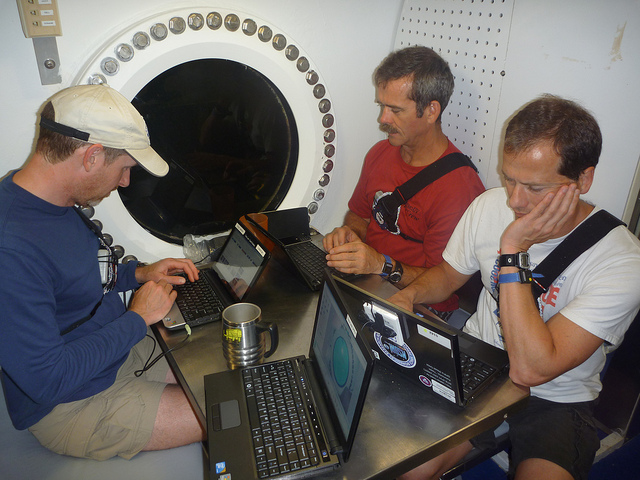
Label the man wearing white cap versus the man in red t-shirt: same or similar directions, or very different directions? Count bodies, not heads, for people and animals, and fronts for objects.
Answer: very different directions

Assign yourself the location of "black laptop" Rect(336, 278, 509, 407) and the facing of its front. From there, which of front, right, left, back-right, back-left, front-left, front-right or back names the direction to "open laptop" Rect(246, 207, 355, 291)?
left

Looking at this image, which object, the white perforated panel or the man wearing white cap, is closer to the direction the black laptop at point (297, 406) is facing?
the man wearing white cap

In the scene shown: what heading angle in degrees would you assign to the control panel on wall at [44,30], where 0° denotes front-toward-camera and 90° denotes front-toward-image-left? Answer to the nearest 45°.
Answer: approximately 0°

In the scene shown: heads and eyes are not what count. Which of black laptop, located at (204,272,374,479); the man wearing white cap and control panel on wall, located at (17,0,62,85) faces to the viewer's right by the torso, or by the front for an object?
the man wearing white cap

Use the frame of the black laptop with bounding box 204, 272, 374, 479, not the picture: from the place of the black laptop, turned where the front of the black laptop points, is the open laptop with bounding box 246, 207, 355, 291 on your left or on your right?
on your right

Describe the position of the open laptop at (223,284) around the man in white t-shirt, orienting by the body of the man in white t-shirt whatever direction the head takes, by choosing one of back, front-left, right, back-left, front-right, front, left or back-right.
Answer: front-right

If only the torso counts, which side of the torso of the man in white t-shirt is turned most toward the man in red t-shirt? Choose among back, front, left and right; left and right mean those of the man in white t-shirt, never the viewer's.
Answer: right

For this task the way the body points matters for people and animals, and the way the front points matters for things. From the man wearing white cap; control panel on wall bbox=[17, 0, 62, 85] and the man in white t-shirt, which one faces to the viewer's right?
the man wearing white cap

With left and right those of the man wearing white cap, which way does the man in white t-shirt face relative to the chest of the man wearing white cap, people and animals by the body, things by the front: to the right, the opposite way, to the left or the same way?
the opposite way

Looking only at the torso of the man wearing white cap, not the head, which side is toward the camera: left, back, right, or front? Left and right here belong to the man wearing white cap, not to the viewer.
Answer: right

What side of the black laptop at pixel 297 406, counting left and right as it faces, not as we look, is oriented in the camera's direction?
left

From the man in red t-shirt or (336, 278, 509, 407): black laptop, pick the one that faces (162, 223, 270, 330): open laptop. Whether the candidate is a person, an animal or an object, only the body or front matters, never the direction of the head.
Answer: the man in red t-shirt

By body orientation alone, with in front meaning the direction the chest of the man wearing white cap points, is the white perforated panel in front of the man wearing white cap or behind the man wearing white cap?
in front

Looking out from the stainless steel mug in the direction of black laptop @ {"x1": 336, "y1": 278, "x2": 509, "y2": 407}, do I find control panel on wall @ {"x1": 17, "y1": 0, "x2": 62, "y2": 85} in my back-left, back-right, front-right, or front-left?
back-left

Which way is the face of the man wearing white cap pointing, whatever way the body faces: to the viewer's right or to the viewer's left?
to the viewer's right

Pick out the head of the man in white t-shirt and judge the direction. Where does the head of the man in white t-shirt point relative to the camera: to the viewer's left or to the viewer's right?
to the viewer's left

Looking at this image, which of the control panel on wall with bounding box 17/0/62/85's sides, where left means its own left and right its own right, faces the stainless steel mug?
front

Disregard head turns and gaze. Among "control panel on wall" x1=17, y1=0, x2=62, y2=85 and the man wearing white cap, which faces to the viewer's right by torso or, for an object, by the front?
the man wearing white cap
